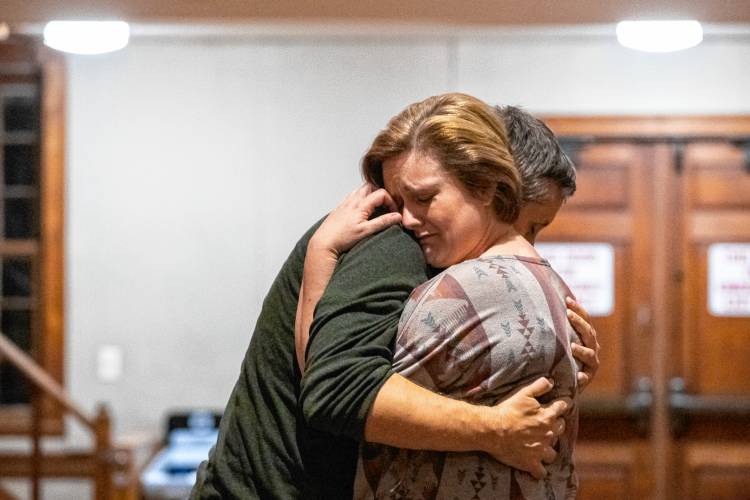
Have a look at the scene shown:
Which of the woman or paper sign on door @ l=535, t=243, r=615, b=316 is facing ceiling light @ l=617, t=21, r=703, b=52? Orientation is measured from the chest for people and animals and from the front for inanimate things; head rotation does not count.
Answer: the paper sign on door

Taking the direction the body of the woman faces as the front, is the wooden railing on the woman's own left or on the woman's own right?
on the woman's own right

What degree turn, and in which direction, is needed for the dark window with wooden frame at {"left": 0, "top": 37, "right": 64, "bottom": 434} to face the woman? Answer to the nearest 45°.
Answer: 0° — it already faces them

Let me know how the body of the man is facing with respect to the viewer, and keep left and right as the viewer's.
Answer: facing to the right of the viewer

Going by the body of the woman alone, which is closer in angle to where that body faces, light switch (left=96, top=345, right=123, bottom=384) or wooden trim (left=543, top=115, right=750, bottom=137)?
the light switch

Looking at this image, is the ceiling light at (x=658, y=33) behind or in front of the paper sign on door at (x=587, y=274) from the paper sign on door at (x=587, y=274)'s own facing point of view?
in front

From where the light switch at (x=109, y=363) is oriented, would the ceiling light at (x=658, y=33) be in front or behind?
in front

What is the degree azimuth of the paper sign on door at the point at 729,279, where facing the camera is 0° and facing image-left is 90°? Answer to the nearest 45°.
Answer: approximately 0°

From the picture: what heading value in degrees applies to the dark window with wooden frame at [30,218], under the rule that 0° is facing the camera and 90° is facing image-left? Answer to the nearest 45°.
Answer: approximately 0°

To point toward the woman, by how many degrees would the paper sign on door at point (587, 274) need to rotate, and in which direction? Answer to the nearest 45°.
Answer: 0° — it already faces them
